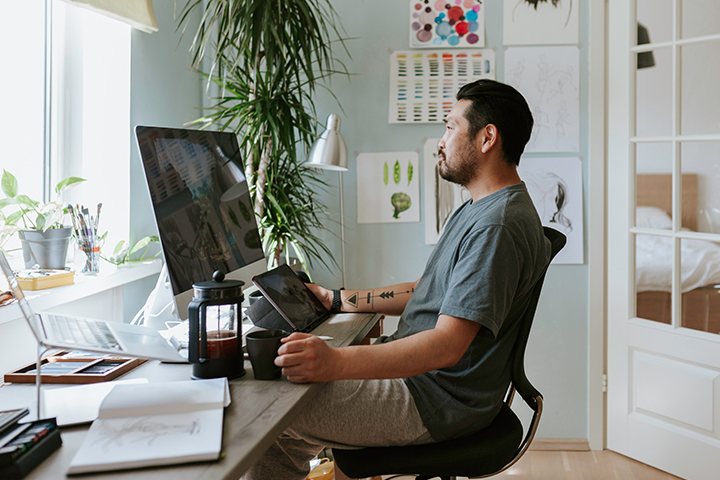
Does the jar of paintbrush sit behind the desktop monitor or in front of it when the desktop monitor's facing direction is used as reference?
behind

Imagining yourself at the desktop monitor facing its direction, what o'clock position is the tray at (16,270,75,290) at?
The tray is roughly at 6 o'clock from the desktop monitor.

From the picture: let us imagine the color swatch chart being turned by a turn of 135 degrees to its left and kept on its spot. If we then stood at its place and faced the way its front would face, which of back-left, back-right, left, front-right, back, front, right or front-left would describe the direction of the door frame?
front-right

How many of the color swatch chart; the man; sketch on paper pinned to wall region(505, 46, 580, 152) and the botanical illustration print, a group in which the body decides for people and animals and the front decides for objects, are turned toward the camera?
3

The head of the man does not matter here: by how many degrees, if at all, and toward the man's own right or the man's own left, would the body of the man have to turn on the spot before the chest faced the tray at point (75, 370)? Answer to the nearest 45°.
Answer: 0° — they already face it

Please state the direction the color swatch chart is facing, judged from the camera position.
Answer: facing the viewer

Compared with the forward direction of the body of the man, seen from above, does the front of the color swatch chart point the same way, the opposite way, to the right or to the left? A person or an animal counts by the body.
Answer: to the left

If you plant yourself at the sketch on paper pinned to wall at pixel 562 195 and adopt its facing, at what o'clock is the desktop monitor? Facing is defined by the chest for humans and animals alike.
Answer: The desktop monitor is roughly at 1 o'clock from the sketch on paper pinned to wall.

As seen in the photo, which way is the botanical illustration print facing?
toward the camera

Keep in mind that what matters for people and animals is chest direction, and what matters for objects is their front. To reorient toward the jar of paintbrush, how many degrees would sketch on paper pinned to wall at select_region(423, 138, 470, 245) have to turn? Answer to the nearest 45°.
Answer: approximately 45° to its right

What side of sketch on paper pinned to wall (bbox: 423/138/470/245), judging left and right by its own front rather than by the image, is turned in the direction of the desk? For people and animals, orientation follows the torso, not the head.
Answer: front

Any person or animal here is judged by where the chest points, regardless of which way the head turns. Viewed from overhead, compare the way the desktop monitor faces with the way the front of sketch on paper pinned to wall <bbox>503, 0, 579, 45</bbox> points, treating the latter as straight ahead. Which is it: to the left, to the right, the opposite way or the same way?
to the left

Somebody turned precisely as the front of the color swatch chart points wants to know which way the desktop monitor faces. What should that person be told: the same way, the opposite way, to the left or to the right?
to the left

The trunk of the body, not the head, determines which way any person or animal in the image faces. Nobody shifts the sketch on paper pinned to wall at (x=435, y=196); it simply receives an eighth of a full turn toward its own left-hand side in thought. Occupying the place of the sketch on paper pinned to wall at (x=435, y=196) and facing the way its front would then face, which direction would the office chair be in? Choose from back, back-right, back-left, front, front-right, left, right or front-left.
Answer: front-right

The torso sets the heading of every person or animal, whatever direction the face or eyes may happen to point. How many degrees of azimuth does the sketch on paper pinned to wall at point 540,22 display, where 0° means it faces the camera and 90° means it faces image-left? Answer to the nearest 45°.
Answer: approximately 0°

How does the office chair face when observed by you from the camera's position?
facing to the left of the viewer

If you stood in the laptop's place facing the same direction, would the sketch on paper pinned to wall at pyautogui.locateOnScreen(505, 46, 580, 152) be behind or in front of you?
in front

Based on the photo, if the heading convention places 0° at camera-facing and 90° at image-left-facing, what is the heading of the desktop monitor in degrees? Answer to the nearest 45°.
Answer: approximately 315°

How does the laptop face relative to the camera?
to the viewer's right

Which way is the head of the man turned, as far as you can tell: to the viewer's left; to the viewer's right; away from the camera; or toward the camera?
to the viewer's left

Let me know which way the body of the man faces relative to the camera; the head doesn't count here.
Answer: to the viewer's left
